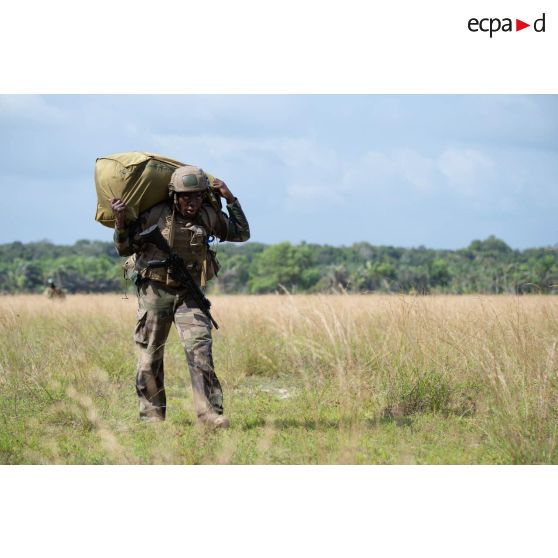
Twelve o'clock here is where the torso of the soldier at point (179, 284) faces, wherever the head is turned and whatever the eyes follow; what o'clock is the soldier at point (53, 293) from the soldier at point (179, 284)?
the soldier at point (53, 293) is roughly at 7 o'clock from the soldier at point (179, 284).

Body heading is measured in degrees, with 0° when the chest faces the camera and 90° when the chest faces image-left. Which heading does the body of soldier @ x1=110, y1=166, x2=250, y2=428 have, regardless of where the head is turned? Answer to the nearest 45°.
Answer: approximately 315°
